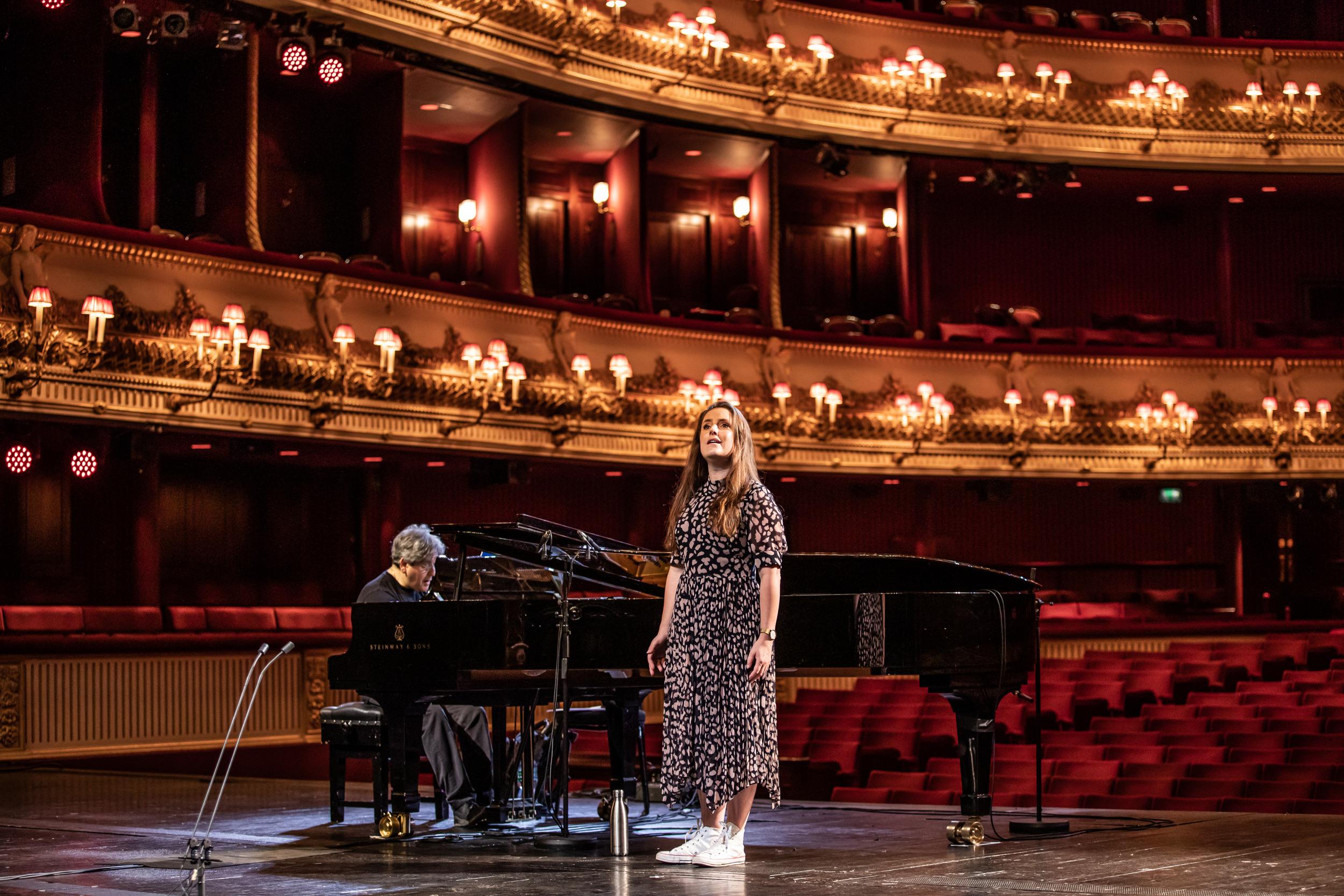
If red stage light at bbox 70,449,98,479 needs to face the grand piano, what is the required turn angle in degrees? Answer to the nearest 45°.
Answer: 0° — it already faces it

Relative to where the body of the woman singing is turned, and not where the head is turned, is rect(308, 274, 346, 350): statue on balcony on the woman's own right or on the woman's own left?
on the woman's own right

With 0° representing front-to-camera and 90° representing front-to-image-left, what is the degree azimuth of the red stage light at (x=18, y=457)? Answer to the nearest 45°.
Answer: approximately 0°

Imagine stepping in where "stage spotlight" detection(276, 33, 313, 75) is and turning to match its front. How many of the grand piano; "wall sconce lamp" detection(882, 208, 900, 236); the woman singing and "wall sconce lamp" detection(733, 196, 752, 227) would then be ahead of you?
2

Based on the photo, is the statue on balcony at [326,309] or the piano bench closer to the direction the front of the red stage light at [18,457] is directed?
the piano bench

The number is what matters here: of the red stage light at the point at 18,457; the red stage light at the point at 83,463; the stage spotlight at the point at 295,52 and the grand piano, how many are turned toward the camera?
3

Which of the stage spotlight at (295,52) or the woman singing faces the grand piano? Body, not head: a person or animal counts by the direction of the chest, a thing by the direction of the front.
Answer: the stage spotlight

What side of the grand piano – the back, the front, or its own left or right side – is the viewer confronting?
left

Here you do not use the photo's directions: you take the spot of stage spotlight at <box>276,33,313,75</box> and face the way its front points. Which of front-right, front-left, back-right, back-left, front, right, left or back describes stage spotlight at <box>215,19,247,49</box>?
front-right

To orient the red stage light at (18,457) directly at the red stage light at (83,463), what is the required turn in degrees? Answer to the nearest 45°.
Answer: approximately 135° to its left
